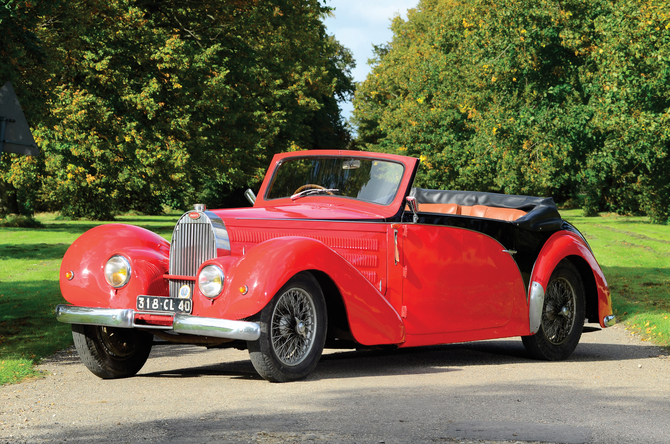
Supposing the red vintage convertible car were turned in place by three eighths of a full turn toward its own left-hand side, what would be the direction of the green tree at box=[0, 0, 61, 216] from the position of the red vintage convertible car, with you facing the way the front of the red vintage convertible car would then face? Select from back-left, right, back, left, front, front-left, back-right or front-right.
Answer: back-left

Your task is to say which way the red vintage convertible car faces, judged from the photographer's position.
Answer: facing the viewer and to the left of the viewer
